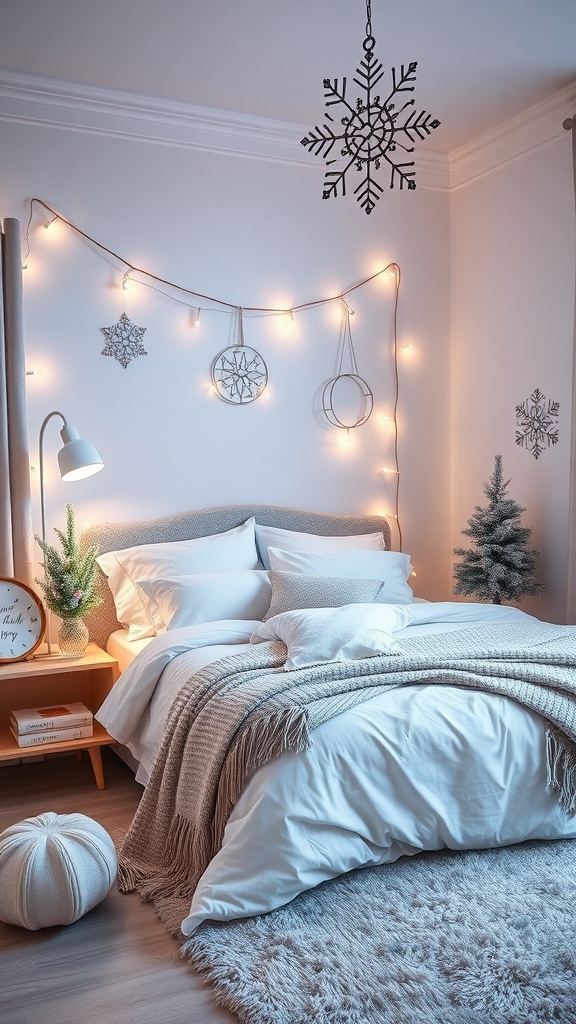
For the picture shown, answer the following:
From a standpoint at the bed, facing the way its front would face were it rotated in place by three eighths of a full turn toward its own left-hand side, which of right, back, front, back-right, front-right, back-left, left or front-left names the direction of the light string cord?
front

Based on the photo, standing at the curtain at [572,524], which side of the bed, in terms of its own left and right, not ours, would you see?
left

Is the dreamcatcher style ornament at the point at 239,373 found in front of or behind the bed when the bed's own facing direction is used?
behind

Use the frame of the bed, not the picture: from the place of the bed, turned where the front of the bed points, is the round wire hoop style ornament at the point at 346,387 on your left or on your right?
on your left

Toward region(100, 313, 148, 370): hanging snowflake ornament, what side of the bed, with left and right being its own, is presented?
back

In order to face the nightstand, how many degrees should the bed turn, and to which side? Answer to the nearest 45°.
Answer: approximately 180°

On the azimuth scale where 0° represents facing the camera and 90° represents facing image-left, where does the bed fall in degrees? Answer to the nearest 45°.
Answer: approximately 315°
